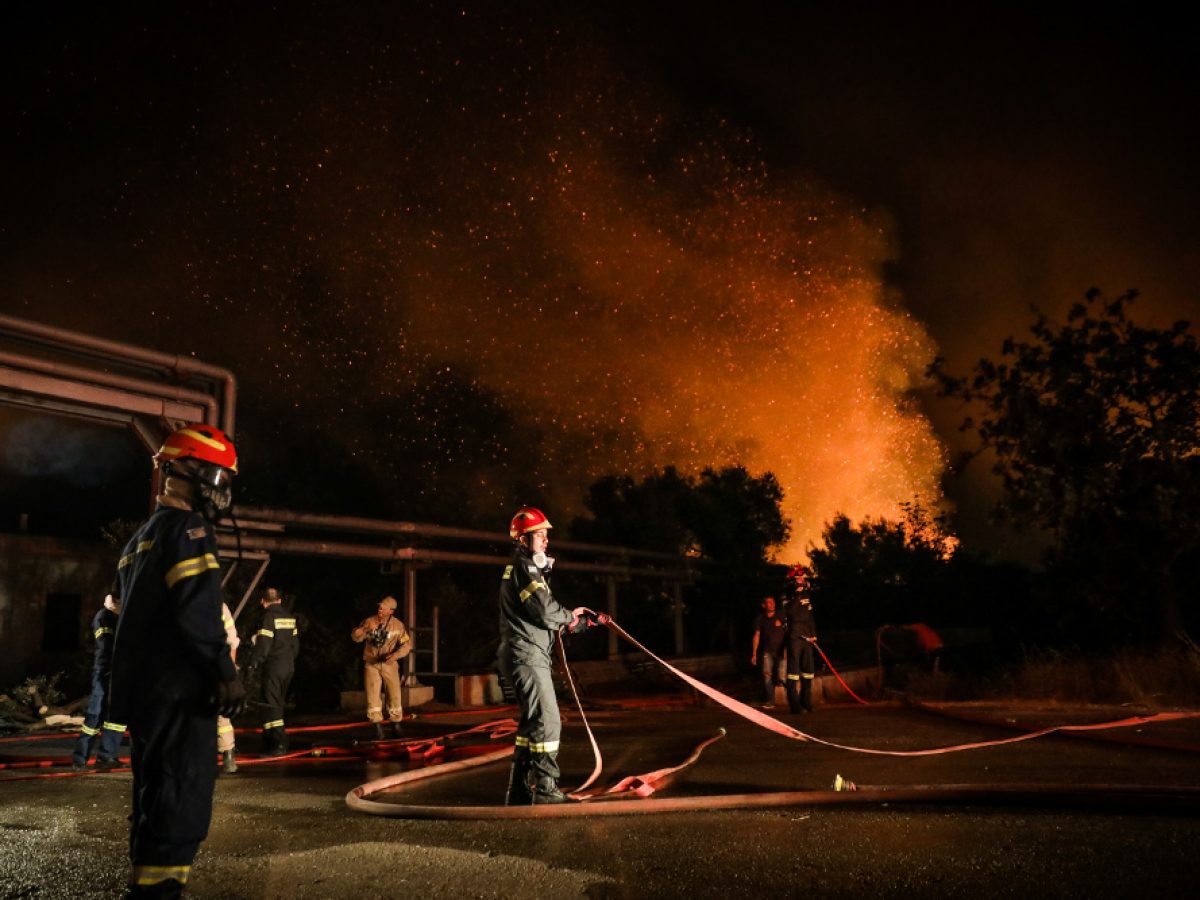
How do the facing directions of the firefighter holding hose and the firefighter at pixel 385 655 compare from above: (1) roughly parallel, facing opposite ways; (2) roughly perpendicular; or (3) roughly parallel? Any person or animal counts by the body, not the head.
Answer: roughly perpendicular

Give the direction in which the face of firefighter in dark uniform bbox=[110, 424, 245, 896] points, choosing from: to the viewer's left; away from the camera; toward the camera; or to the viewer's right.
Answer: to the viewer's right

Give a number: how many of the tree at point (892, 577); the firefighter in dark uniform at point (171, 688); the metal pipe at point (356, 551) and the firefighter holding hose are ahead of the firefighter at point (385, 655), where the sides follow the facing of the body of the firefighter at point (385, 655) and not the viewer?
2

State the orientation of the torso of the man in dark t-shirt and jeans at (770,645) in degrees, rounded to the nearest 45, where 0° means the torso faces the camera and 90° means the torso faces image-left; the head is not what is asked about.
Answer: approximately 0°

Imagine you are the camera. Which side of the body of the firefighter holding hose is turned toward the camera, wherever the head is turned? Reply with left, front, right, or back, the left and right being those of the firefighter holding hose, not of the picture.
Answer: right
